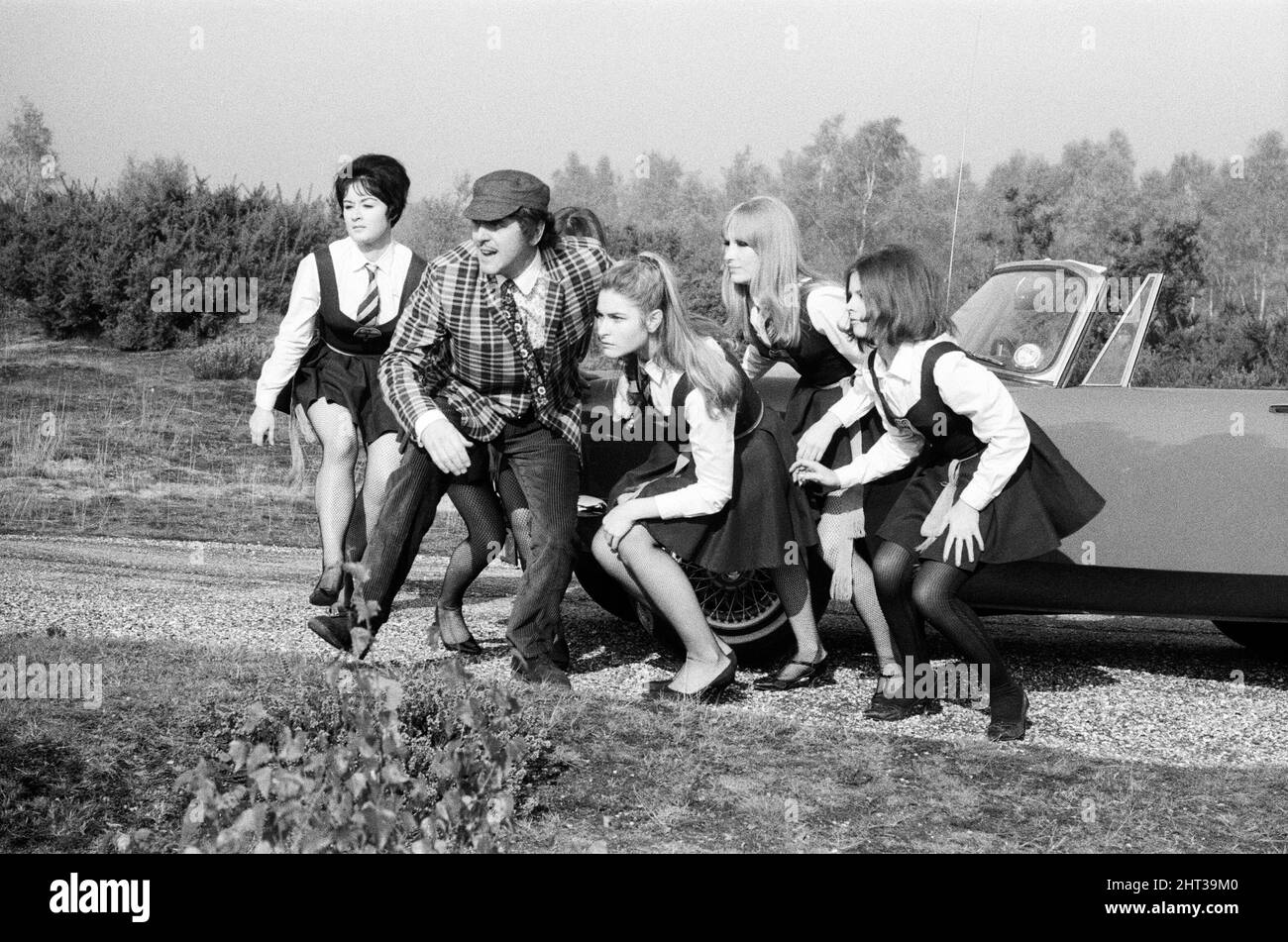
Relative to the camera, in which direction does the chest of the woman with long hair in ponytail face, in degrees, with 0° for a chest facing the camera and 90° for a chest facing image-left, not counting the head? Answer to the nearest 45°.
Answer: approximately 45°

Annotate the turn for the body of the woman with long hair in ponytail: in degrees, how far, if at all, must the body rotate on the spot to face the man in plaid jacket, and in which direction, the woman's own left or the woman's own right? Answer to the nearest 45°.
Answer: approximately 45° to the woman's own right

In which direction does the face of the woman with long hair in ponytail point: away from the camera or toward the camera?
toward the camera

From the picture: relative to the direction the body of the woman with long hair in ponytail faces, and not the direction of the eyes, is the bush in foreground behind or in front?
in front

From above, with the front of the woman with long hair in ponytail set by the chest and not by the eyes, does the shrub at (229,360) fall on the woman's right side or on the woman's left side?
on the woman's right side

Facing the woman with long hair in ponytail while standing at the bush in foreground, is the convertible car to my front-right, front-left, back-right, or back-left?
front-right

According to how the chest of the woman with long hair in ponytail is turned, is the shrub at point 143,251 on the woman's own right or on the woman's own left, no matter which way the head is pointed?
on the woman's own right
